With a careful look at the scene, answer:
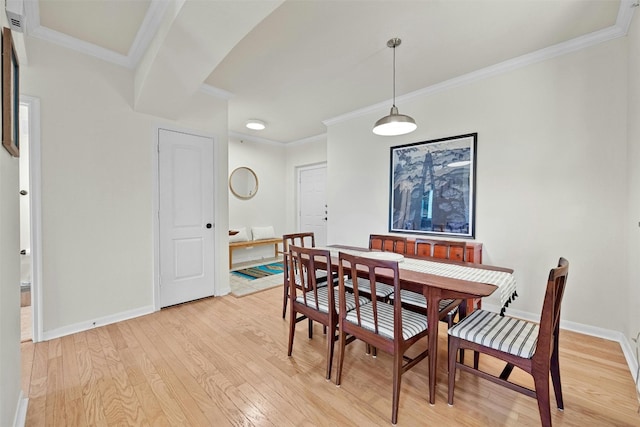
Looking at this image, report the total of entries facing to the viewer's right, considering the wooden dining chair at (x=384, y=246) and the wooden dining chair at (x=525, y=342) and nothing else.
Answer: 0

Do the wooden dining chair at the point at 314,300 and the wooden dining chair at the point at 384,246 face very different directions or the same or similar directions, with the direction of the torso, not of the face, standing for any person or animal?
very different directions

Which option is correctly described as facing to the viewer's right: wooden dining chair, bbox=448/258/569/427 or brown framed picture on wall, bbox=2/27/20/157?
the brown framed picture on wall

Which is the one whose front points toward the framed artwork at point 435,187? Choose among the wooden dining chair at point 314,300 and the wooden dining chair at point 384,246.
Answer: the wooden dining chair at point 314,300

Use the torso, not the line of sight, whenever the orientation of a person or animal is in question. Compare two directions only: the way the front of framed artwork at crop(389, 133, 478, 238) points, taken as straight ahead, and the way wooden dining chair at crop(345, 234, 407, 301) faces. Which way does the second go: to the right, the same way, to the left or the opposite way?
the same way

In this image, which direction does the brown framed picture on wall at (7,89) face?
to the viewer's right

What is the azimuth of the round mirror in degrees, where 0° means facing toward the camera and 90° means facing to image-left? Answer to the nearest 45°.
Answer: approximately 315°

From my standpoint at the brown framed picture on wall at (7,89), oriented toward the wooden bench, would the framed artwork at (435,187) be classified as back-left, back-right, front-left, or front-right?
front-right

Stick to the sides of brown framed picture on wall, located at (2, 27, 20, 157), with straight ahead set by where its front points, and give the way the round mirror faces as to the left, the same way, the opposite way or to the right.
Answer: to the right

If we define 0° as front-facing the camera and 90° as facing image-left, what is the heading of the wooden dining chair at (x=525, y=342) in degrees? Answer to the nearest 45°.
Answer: approximately 135°

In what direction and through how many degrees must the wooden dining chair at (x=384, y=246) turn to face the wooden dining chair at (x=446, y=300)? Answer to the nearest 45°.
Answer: approximately 90° to its left

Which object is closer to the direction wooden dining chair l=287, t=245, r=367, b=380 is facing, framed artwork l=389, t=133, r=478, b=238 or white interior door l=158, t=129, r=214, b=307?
the framed artwork
